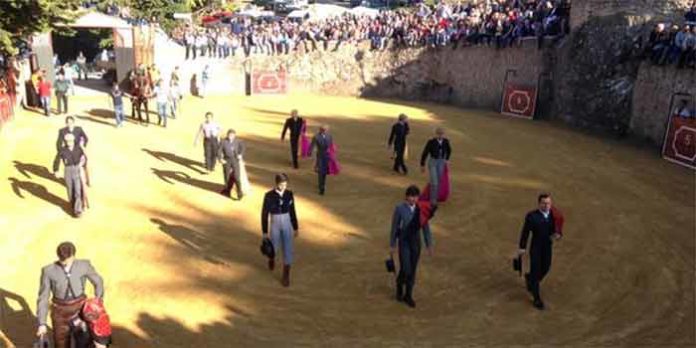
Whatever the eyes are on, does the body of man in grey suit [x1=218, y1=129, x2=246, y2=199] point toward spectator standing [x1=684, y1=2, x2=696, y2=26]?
no

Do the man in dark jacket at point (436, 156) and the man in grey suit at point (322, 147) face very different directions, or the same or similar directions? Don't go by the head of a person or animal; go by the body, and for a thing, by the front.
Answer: same or similar directions

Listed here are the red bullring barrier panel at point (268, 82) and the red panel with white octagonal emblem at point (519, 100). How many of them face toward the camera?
2

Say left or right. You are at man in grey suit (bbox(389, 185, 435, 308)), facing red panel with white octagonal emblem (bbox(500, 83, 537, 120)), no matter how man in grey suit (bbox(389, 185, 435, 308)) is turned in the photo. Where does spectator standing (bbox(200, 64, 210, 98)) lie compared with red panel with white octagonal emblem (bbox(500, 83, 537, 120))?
left

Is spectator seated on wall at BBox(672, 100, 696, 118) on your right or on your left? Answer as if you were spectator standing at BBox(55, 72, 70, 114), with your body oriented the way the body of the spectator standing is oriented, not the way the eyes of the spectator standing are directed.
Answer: on your left

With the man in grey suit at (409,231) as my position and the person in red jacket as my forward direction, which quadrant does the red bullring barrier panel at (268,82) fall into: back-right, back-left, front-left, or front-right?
front-right

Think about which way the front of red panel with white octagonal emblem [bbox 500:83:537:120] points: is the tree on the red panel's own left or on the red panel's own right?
on the red panel's own right

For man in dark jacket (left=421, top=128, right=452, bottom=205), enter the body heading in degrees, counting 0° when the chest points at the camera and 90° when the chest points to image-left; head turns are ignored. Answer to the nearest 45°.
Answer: approximately 0°

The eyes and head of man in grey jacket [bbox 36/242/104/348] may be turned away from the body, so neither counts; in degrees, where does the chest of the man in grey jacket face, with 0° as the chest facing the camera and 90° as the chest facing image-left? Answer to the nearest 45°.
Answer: approximately 0°

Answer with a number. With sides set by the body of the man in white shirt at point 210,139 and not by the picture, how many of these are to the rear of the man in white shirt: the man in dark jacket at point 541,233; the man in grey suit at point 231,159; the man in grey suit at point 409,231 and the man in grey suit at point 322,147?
0

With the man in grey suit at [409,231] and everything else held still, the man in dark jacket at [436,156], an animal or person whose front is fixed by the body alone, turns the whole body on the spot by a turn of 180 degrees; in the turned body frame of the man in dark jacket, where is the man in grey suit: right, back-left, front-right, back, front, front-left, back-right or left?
back

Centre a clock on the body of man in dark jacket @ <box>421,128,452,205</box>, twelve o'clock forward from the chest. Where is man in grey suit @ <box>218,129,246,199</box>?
The man in grey suit is roughly at 3 o'clock from the man in dark jacket.

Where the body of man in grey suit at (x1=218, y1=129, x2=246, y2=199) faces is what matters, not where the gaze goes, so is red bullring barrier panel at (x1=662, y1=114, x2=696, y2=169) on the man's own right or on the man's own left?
on the man's own left

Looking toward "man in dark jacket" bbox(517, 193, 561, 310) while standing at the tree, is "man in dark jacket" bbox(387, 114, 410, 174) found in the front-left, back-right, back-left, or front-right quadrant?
front-left

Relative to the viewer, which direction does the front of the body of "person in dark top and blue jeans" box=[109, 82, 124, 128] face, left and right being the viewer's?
facing the viewer

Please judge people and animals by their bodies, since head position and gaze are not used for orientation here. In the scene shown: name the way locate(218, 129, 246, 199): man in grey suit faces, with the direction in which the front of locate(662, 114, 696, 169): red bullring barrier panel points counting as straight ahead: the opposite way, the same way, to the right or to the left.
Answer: to the left

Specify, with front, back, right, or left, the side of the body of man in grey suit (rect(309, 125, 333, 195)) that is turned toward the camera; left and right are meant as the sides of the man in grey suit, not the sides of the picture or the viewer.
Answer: front

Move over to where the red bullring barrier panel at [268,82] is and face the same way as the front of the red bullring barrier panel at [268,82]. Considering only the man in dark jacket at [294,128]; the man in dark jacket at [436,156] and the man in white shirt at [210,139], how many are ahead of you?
3

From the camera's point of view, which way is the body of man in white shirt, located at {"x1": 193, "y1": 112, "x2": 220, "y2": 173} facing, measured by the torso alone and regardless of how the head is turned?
toward the camera
